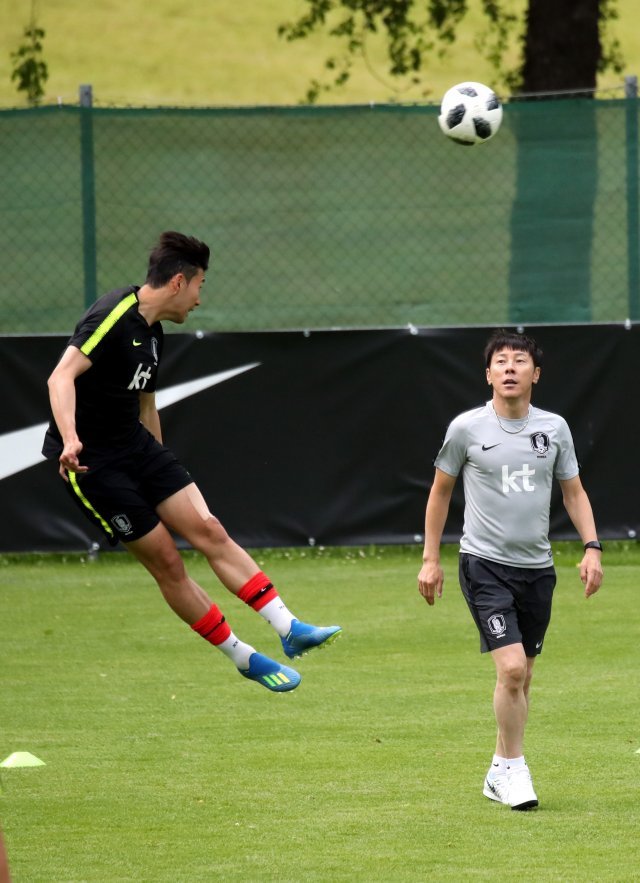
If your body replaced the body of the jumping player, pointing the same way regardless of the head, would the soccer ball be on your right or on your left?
on your left

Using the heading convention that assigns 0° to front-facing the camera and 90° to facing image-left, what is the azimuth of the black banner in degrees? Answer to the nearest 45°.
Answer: approximately 0°

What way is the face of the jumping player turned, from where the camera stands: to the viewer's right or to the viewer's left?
to the viewer's right

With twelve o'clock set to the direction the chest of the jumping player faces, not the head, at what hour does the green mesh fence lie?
The green mesh fence is roughly at 8 o'clock from the jumping player.
